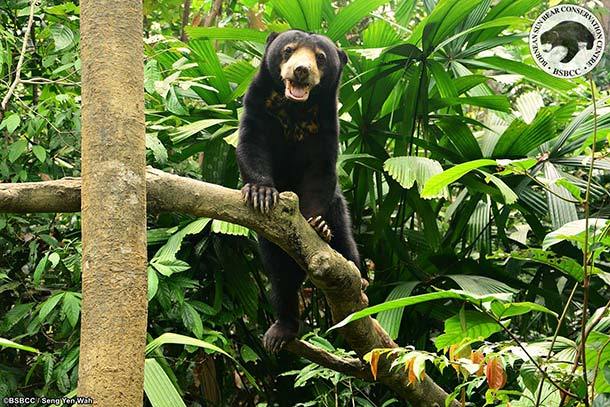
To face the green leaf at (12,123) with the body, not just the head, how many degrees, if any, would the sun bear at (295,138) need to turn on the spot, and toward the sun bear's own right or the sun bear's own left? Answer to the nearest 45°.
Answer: approximately 90° to the sun bear's own right

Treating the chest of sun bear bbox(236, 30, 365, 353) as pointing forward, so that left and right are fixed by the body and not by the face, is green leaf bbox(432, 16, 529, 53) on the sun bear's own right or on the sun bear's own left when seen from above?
on the sun bear's own left

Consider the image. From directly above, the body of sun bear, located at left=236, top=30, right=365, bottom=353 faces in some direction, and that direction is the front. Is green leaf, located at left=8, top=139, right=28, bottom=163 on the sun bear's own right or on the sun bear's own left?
on the sun bear's own right

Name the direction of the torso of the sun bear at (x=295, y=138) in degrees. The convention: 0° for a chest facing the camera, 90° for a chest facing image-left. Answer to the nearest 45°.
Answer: approximately 0°

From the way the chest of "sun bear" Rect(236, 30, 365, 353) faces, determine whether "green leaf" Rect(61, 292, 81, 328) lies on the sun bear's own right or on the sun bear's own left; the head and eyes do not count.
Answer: on the sun bear's own right

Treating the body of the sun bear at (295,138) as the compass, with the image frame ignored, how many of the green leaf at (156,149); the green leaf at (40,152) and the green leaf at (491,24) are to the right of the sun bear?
2

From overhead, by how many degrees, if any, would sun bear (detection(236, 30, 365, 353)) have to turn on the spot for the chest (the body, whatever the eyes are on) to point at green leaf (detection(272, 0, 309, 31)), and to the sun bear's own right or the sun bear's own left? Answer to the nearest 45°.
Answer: approximately 180°
